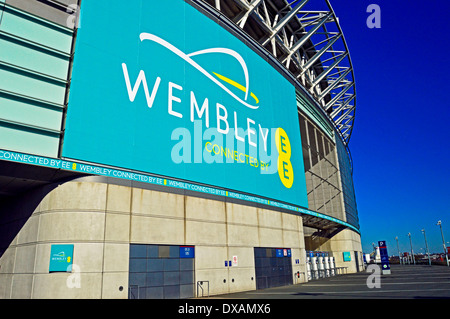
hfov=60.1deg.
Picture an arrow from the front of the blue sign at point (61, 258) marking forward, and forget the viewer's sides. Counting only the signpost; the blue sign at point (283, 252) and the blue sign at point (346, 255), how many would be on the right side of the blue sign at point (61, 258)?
0

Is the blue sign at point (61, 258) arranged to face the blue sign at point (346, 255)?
no

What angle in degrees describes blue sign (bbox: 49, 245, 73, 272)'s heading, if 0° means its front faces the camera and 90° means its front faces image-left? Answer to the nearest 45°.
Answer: approximately 0°

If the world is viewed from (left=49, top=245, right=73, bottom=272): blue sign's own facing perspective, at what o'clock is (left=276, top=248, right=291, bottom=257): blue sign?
(left=276, top=248, right=291, bottom=257): blue sign is roughly at 8 o'clock from (left=49, top=245, right=73, bottom=272): blue sign.

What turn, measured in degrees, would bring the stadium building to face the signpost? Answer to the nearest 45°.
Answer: approximately 90° to its left

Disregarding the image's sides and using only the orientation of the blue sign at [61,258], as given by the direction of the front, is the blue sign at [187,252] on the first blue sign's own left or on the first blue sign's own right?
on the first blue sign's own left

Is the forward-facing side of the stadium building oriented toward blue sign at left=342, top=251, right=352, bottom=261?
no

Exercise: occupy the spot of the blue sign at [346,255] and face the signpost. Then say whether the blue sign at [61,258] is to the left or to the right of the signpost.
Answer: right

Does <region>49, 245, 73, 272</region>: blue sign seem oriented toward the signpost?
no
